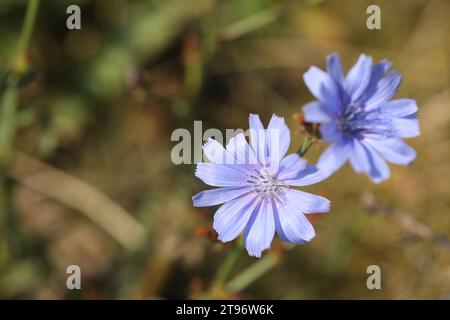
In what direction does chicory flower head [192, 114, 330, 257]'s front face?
toward the camera

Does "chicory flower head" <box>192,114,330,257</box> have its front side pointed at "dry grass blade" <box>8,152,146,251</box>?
no
